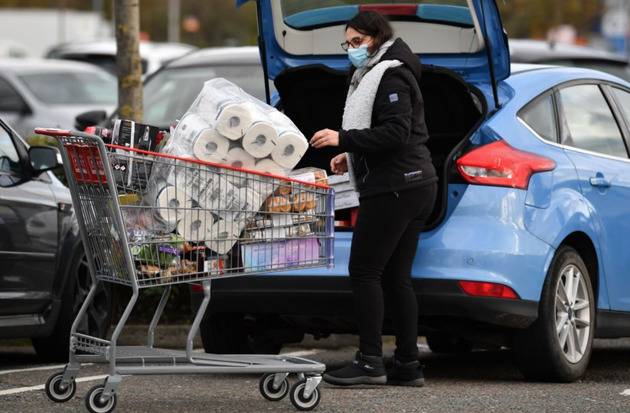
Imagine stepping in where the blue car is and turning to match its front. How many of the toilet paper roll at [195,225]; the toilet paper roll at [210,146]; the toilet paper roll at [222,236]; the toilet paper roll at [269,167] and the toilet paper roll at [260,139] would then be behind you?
5

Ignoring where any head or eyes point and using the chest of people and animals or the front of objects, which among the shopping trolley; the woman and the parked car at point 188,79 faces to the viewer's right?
the shopping trolley

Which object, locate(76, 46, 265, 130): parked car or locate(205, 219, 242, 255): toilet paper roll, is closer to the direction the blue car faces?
the parked car

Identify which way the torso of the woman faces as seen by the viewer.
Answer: to the viewer's left

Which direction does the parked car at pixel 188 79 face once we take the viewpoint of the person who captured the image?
facing the viewer and to the left of the viewer

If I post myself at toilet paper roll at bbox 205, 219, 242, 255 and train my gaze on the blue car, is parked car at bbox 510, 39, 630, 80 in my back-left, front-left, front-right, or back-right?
front-left

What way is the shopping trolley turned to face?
to the viewer's right

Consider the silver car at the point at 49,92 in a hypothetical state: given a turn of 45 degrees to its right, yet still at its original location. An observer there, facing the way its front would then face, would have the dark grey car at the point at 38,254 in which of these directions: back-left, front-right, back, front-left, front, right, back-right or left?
front

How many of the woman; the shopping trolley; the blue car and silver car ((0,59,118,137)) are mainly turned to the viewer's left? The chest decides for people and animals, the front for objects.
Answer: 1

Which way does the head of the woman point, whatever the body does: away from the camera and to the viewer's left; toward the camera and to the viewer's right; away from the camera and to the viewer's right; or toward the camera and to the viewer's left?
toward the camera and to the viewer's left

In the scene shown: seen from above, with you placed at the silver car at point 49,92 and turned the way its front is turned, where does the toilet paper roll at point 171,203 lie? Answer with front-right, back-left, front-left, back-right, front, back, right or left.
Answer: front-right

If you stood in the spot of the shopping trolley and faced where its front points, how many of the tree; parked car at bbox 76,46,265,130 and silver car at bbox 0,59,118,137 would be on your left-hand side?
3

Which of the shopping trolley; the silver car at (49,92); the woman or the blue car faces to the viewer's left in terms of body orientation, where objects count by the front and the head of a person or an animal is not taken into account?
the woman

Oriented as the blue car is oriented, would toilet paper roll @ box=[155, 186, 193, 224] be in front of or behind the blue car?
behind

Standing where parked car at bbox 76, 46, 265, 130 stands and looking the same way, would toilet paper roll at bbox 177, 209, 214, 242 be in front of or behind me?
in front

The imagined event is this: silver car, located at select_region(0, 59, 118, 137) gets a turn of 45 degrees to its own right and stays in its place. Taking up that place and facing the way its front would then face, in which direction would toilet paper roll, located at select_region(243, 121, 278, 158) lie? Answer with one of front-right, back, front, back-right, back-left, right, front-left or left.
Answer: front

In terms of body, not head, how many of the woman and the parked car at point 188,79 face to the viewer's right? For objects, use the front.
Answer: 0

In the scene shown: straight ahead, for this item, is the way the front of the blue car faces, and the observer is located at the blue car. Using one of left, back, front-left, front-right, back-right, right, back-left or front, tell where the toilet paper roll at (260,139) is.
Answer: back

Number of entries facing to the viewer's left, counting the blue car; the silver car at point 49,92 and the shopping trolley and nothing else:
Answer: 0

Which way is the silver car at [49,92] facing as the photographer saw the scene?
facing the viewer and to the right of the viewer

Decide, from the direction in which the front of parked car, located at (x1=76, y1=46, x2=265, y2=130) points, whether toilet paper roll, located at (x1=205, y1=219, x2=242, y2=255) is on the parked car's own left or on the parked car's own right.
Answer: on the parked car's own left
